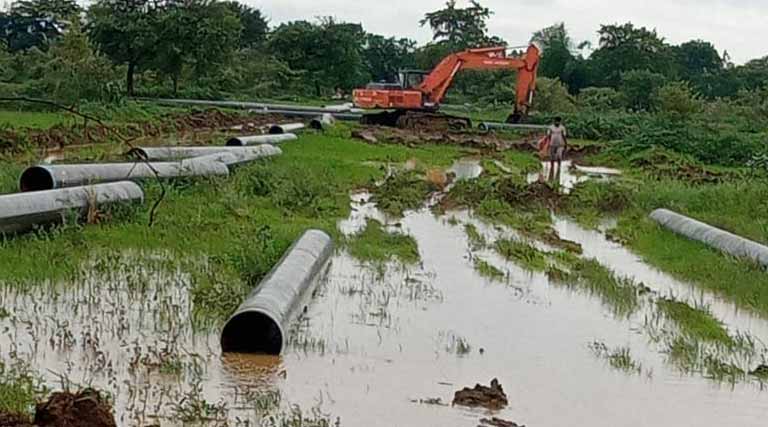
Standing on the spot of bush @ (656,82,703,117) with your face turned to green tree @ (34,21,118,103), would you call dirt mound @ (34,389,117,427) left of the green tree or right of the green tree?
left

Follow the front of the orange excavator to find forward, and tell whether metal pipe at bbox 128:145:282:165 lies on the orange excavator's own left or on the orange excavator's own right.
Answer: on the orange excavator's own right

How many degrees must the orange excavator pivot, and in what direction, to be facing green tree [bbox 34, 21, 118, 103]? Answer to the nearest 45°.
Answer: approximately 180°

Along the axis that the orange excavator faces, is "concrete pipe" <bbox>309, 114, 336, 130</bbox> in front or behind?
behind

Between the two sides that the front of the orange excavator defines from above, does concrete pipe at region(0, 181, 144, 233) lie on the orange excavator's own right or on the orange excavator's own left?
on the orange excavator's own right

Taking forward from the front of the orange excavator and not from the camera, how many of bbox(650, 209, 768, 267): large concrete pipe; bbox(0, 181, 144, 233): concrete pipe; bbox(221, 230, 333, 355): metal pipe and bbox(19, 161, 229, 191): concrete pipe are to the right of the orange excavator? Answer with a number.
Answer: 4

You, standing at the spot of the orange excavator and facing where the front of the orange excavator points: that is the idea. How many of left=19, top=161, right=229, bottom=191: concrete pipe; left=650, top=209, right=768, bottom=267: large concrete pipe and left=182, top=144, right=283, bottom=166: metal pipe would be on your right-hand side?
3

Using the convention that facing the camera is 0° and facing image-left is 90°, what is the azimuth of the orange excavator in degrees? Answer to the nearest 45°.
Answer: approximately 270°

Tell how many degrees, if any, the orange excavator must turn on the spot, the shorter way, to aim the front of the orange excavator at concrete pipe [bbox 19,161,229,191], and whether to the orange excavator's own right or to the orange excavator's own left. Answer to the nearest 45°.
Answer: approximately 90° to the orange excavator's own right

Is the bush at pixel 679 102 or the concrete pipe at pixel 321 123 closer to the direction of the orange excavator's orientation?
the bush

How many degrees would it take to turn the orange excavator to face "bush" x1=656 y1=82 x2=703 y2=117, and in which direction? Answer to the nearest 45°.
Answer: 0° — it already faces it

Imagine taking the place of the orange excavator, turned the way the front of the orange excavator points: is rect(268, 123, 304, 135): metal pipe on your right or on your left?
on your right

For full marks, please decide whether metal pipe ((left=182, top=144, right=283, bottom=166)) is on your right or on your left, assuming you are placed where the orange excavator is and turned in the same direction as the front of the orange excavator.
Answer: on your right

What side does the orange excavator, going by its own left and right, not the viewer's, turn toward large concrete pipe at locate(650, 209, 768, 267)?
right

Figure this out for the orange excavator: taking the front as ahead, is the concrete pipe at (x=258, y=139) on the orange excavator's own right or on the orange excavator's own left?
on the orange excavator's own right
